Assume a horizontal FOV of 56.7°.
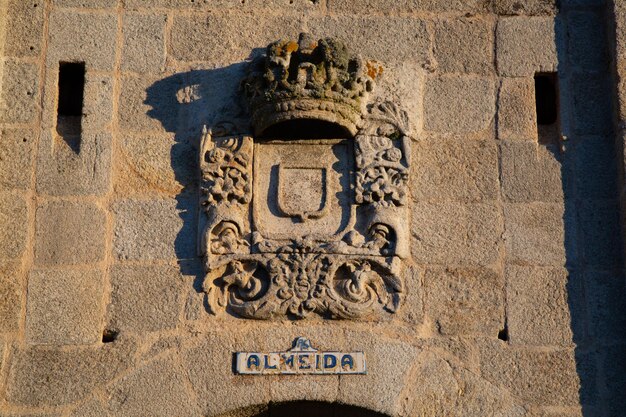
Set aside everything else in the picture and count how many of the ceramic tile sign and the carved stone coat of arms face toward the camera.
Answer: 2

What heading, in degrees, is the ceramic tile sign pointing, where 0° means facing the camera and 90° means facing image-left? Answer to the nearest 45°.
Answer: approximately 0°

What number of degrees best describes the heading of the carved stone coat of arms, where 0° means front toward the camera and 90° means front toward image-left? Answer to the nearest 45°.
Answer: approximately 0°
